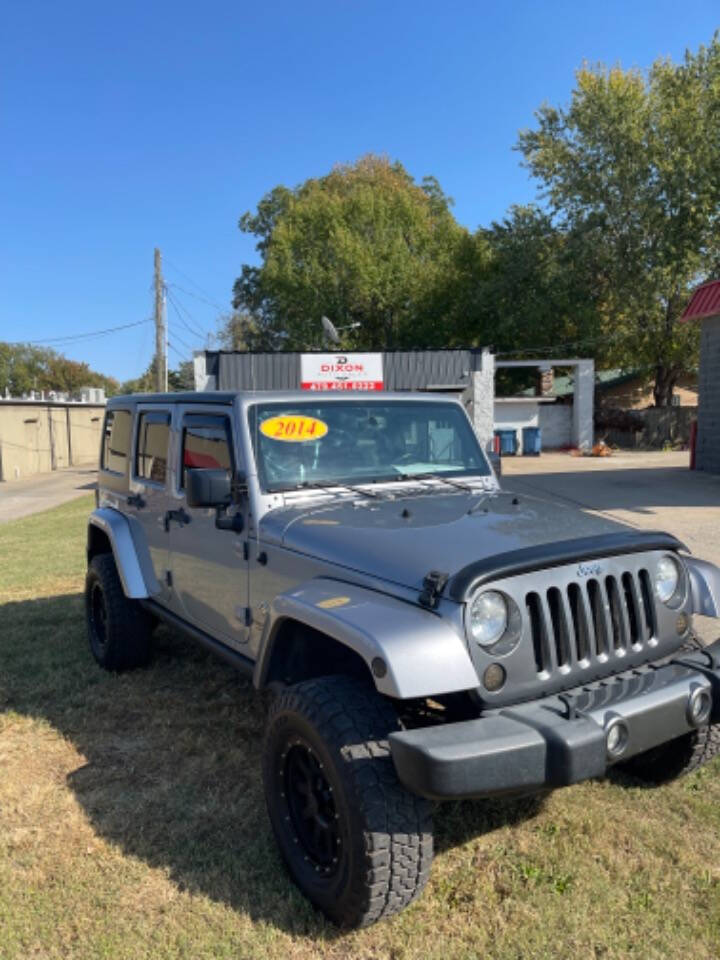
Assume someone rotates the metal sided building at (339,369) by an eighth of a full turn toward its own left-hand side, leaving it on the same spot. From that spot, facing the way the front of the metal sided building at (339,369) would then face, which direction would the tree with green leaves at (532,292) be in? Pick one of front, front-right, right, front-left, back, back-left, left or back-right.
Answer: left

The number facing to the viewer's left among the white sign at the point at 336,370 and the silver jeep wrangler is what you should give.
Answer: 0

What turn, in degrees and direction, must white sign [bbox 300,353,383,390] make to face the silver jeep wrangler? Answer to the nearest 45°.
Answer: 0° — it already faces it

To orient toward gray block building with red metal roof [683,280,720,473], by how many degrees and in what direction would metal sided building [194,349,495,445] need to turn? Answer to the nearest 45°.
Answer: approximately 45° to its left

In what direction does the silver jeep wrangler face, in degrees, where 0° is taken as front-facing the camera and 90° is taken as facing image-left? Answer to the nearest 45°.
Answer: approximately 315°

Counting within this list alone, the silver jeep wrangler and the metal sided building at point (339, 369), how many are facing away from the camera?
0

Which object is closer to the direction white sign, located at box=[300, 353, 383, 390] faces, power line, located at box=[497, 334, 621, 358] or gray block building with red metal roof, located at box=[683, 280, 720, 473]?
the gray block building with red metal roof

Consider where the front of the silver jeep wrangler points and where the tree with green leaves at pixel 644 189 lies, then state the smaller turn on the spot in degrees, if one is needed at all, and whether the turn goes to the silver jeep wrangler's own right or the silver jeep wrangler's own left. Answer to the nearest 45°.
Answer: approximately 135° to the silver jeep wrangler's own left

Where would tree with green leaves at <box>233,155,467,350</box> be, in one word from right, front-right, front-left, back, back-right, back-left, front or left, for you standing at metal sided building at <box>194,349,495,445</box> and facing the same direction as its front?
back

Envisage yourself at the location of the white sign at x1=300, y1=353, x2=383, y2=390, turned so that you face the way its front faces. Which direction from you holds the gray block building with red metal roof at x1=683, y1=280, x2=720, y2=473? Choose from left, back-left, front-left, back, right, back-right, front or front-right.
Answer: front-left

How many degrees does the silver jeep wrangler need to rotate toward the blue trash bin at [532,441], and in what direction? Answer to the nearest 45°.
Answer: approximately 135° to its left

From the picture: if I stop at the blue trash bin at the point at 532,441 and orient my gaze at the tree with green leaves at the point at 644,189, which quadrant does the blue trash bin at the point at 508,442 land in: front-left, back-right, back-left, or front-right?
back-left

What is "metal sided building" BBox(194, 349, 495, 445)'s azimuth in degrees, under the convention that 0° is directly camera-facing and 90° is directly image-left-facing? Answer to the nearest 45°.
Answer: approximately 0°
